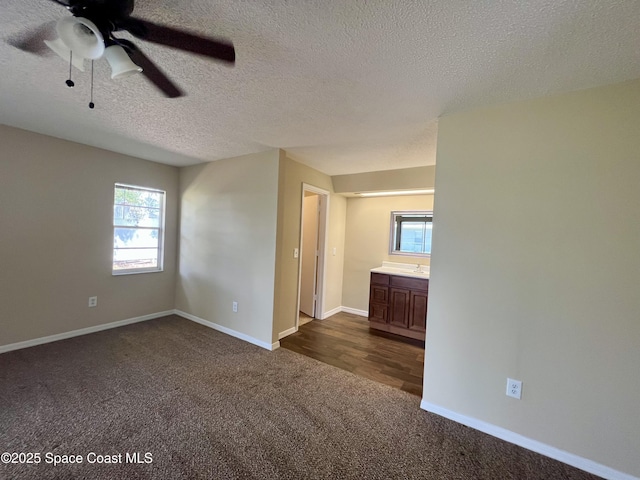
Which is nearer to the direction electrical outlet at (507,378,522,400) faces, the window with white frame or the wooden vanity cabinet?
the window with white frame

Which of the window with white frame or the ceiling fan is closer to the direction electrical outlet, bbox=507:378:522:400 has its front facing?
the ceiling fan

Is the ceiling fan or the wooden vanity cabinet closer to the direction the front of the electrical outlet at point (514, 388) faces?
the ceiling fan

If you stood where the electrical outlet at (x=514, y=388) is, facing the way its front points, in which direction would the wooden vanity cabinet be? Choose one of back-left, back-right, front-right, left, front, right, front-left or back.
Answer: back-right

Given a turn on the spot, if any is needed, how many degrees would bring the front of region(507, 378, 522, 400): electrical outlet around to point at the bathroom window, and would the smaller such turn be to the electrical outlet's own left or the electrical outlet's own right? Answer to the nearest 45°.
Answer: approximately 135° to the electrical outlet's own right

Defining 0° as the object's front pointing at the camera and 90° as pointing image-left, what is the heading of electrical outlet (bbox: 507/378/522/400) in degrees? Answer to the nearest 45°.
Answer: approximately 0°

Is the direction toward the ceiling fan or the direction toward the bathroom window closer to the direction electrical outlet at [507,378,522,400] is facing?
the ceiling fan

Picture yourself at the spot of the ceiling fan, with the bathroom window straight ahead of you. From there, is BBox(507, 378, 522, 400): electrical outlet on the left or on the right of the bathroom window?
right

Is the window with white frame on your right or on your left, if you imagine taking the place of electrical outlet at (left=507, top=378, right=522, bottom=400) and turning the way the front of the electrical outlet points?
on your right
